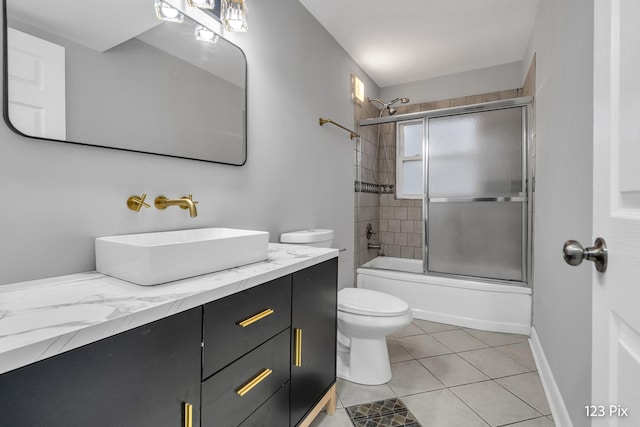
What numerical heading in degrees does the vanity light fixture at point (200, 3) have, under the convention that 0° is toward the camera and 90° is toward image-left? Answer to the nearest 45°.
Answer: approximately 315°

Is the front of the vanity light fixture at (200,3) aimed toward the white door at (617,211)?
yes

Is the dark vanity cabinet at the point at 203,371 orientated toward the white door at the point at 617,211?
yes

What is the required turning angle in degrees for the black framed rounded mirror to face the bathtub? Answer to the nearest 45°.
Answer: approximately 45° to its left

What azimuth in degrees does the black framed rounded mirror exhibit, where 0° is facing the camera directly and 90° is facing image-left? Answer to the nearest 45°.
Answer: approximately 315°

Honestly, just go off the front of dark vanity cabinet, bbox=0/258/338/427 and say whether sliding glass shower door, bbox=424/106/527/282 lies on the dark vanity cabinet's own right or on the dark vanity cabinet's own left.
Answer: on the dark vanity cabinet's own left

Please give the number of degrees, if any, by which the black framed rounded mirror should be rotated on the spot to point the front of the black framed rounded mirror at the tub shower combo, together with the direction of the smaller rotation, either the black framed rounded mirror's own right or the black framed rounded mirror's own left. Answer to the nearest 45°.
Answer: approximately 45° to the black framed rounded mirror's own left
